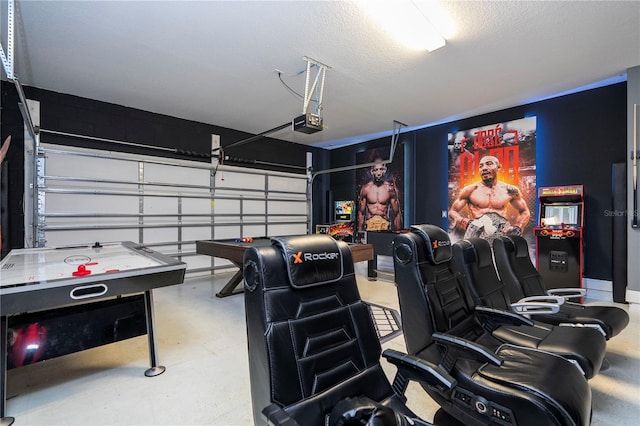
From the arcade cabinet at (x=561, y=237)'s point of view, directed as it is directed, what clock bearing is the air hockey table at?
The air hockey table is roughly at 1 o'clock from the arcade cabinet.

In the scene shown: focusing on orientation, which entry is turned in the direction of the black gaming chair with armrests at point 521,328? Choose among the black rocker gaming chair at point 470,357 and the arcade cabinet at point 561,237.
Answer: the arcade cabinet

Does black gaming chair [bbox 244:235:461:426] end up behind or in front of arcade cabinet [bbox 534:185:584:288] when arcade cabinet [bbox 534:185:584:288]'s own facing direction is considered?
in front

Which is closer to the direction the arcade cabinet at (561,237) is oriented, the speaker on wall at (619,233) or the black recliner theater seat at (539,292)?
the black recliner theater seat

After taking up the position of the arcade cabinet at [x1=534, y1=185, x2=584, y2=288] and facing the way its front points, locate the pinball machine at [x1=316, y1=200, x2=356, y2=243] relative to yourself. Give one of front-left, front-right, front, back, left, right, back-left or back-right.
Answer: right

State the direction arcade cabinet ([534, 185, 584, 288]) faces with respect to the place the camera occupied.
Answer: facing the viewer

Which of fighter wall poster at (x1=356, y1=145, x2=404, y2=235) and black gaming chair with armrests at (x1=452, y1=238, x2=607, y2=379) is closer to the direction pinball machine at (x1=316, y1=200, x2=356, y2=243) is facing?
the black gaming chair with armrests

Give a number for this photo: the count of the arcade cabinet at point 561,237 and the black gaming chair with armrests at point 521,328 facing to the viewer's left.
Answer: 0

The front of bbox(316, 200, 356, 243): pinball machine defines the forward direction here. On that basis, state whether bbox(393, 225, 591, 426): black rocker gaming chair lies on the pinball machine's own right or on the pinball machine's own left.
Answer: on the pinball machine's own left

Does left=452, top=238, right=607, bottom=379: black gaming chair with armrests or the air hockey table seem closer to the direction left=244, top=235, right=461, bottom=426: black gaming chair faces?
the black gaming chair with armrests
